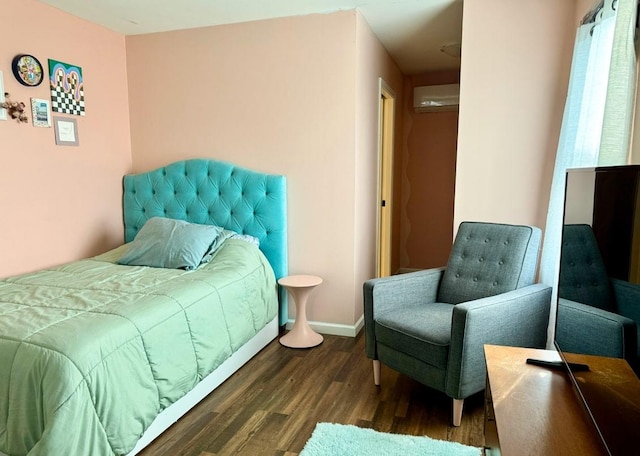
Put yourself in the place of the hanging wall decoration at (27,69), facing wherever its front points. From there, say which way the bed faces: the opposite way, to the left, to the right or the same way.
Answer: to the right

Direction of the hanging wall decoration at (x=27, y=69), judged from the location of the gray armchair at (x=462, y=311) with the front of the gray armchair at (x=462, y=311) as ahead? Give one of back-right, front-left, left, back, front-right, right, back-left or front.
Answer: front-right

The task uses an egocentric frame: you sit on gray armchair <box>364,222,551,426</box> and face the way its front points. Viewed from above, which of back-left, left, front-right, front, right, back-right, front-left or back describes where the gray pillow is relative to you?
front-right

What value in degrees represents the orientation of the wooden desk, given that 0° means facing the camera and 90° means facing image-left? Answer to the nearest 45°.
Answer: approximately 90°

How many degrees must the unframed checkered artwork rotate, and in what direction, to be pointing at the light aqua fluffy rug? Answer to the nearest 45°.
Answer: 0° — it already faces it

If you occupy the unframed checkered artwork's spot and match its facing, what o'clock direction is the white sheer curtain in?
The white sheer curtain is roughly at 12 o'clock from the unframed checkered artwork.

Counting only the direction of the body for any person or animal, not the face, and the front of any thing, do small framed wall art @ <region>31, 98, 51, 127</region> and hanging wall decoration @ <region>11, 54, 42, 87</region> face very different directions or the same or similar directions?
same or similar directions

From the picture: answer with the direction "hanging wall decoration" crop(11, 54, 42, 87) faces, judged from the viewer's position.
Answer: facing the viewer and to the right of the viewer

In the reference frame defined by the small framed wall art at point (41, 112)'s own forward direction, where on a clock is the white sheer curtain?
The white sheer curtain is roughly at 12 o'clock from the small framed wall art.

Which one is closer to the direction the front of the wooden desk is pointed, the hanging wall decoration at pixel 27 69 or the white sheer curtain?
the hanging wall decoration

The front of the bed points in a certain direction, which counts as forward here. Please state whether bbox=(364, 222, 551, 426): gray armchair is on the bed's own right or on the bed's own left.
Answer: on the bed's own left

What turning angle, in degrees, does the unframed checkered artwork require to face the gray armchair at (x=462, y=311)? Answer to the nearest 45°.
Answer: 0° — it already faces it

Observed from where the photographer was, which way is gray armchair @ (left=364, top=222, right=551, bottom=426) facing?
facing the viewer and to the left of the viewer

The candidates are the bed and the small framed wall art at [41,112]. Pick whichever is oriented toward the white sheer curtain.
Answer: the small framed wall art
